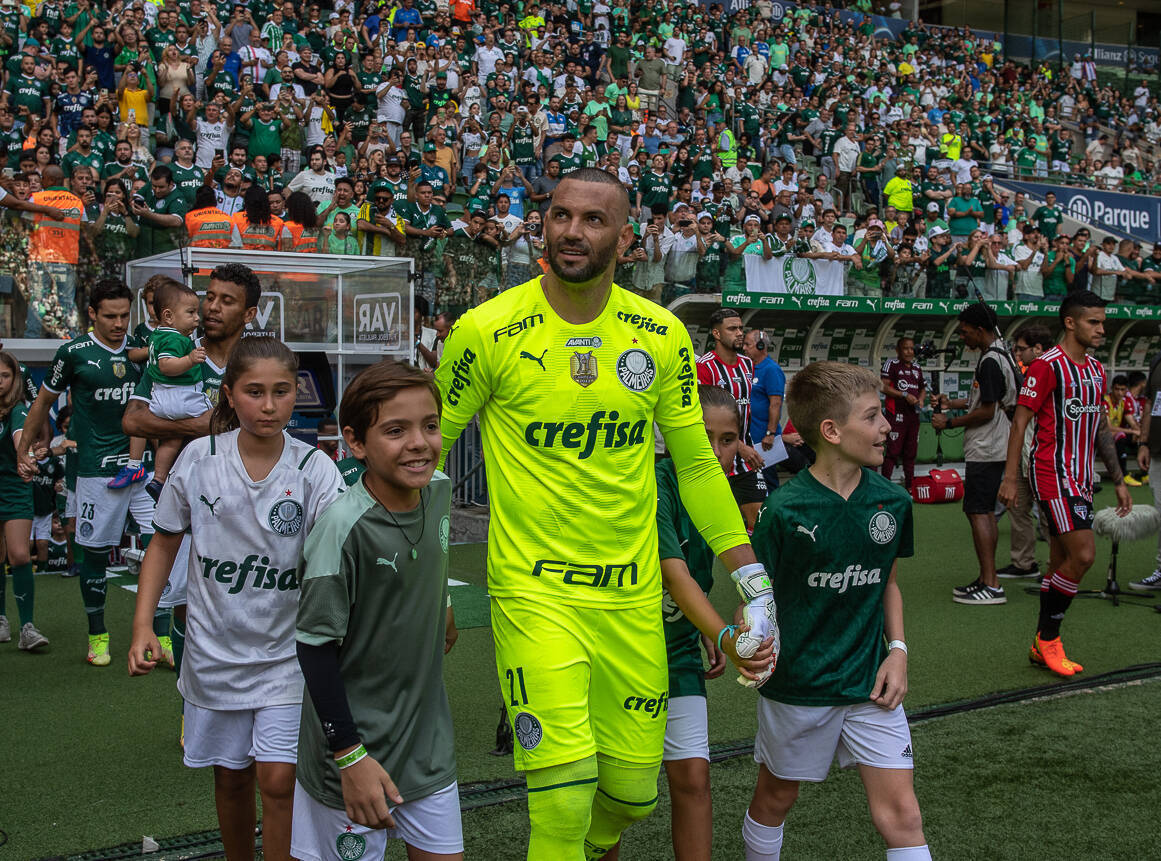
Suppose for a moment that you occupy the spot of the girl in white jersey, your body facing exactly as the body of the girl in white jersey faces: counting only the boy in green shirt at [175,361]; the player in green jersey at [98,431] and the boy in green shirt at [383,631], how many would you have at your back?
2

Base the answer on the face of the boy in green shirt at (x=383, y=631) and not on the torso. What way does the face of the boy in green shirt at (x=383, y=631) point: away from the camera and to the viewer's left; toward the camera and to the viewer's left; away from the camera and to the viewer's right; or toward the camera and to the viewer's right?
toward the camera and to the viewer's right

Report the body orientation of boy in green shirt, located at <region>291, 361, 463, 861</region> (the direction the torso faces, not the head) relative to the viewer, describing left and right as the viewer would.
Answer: facing the viewer and to the right of the viewer

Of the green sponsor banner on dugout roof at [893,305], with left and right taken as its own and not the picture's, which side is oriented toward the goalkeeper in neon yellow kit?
front

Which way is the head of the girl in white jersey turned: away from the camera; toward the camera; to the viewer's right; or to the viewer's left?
toward the camera

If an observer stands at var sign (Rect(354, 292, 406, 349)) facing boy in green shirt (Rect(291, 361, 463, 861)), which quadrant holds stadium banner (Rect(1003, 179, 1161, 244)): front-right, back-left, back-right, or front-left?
back-left

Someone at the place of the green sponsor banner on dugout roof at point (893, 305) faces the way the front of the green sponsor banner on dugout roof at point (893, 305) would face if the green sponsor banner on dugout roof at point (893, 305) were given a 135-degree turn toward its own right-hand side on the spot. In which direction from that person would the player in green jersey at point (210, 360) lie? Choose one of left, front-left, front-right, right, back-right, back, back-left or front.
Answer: back-left

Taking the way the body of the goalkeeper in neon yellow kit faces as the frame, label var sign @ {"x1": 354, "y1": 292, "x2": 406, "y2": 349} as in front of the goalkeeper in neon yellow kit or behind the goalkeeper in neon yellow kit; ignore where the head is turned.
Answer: behind

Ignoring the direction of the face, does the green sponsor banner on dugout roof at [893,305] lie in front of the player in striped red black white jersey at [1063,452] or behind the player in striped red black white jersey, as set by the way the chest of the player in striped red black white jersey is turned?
behind

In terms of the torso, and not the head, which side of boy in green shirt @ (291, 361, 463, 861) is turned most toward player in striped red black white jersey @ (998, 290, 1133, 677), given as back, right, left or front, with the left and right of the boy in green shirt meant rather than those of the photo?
left

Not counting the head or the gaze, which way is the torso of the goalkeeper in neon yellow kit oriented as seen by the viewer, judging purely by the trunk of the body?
toward the camera
